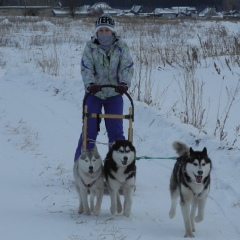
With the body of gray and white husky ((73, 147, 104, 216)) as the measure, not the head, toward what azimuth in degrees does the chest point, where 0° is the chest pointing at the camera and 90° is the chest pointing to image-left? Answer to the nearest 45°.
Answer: approximately 0°

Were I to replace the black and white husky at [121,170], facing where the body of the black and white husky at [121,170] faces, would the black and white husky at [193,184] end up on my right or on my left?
on my left

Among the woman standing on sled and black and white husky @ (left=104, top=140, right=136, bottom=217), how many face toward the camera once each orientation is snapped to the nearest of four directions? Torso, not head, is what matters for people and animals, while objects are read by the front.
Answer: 2

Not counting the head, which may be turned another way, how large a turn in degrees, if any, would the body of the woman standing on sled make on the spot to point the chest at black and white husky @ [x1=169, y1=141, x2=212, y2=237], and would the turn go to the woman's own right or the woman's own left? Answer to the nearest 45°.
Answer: approximately 45° to the woman's own left

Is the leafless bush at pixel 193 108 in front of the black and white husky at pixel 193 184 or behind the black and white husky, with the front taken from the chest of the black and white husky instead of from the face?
behind

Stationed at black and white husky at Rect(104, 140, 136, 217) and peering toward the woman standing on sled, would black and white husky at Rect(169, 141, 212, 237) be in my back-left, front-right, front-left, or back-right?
back-right

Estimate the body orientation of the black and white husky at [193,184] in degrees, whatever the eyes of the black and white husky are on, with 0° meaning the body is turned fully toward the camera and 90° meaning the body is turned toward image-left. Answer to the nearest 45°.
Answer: approximately 315°
